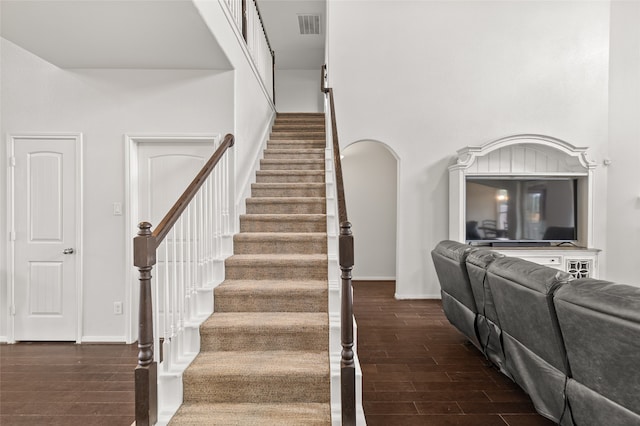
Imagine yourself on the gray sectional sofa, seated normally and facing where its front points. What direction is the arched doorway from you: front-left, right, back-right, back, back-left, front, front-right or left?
left

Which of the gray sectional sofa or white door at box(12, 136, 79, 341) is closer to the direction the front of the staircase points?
the gray sectional sofa

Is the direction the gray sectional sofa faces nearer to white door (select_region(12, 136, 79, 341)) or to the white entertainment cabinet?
the white entertainment cabinet

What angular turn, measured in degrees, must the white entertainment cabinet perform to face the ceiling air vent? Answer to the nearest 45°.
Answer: approximately 90° to its right

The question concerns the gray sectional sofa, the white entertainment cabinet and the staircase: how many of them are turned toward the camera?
2

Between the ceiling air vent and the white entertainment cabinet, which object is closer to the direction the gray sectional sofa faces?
the white entertainment cabinet

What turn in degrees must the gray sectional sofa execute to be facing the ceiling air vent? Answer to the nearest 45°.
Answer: approximately 90° to its left

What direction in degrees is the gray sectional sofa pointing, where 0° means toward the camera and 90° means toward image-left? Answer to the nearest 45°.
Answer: approximately 225°

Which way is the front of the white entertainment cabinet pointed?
toward the camera

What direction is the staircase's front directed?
toward the camera

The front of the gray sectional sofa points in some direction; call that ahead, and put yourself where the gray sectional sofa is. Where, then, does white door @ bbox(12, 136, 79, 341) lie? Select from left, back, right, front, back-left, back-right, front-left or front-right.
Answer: back-left

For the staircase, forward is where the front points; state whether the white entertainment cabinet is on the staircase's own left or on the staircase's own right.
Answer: on the staircase's own left

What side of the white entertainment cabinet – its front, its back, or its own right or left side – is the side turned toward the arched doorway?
right

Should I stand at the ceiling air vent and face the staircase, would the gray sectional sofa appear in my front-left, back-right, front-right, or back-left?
front-left
